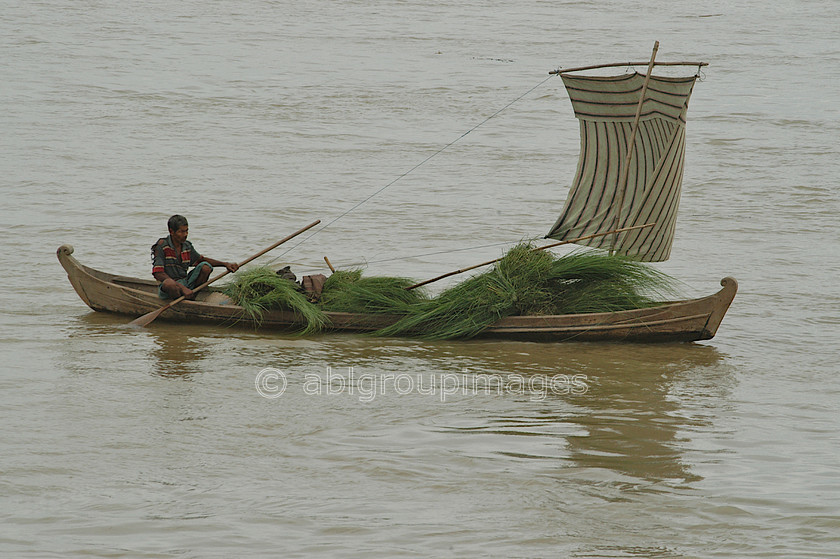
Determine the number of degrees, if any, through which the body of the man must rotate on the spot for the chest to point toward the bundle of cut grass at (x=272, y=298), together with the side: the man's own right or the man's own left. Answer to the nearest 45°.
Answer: approximately 45° to the man's own left

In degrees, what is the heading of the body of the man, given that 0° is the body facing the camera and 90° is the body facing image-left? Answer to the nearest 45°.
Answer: approximately 315°

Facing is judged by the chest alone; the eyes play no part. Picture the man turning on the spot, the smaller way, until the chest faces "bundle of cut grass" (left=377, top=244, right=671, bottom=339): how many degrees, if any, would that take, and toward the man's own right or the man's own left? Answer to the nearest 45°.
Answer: approximately 45° to the man's own left

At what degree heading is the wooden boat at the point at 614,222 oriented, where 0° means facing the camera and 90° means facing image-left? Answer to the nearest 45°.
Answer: approximately 270°
